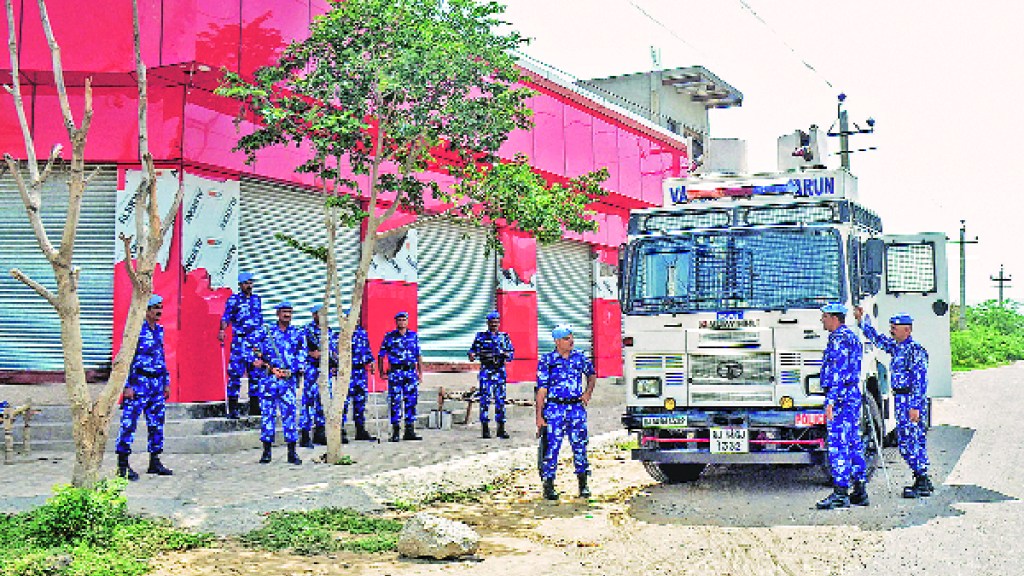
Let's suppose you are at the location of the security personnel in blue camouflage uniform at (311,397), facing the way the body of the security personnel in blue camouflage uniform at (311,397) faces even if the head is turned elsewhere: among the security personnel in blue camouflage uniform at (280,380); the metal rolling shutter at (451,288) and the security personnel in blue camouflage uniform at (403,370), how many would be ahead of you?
1

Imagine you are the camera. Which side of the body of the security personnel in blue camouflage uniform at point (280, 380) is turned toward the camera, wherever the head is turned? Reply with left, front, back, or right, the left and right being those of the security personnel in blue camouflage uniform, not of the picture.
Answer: front

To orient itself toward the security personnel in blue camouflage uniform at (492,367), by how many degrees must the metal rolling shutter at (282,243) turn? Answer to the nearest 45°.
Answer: approximately 45° to its left

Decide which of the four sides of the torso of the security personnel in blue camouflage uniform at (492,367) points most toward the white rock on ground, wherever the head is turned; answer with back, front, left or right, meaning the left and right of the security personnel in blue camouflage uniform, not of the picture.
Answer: front

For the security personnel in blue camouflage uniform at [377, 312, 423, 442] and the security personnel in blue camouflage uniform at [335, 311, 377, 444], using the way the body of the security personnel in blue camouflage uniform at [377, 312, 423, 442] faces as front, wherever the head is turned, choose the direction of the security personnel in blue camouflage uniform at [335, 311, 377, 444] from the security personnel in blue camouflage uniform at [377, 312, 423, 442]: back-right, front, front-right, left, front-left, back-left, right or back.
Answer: right

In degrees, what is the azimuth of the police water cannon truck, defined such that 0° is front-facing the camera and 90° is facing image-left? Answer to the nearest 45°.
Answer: approximately 0°

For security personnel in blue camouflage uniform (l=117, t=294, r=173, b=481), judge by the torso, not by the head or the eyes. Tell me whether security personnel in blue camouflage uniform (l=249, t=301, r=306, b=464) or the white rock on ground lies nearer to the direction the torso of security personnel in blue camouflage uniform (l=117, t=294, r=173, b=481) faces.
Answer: the white rock on ground

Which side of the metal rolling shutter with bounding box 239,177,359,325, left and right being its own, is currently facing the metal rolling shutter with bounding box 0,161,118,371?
right

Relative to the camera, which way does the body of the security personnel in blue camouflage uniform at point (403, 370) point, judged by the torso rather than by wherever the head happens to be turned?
toward the camera

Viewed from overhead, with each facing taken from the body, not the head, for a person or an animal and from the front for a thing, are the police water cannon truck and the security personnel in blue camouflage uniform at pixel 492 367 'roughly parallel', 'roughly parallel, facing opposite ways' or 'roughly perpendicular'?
roughly parallel

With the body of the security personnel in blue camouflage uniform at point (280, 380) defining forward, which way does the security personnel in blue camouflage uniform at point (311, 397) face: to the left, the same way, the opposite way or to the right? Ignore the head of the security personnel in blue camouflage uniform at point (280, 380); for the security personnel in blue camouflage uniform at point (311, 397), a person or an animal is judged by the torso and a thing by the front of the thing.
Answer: the same way

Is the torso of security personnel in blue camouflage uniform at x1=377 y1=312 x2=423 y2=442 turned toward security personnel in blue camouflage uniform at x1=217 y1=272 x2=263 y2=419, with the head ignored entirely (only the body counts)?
no

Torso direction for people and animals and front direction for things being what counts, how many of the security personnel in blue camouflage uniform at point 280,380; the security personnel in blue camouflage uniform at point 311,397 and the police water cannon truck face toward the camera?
3

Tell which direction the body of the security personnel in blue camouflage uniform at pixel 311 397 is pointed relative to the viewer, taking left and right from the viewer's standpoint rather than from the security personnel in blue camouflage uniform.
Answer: facing the viewer

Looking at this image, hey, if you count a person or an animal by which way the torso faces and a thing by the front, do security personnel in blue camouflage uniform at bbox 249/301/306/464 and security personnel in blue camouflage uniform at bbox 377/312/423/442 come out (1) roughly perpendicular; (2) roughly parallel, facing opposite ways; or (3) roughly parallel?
roughly parallel

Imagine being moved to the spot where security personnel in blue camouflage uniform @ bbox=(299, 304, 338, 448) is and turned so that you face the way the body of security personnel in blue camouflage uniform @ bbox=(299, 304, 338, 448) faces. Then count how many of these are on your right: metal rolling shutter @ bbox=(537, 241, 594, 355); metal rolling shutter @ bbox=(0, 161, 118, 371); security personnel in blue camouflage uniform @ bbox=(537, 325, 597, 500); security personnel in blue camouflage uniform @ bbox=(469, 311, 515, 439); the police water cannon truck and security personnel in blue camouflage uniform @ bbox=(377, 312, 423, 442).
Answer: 1

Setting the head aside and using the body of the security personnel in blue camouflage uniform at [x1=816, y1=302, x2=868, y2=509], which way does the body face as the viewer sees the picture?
to the viewer's left
